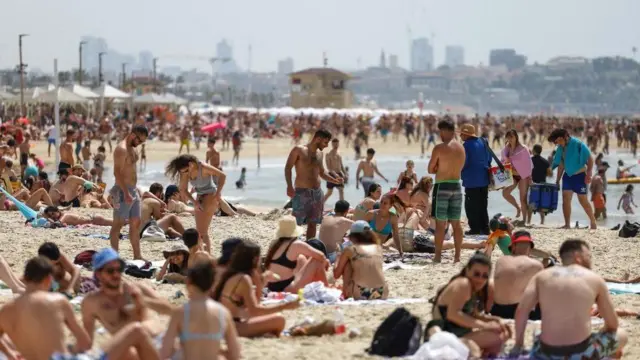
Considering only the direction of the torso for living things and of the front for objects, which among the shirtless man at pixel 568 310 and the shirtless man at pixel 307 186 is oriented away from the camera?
the shirtless man at pixel 568 310

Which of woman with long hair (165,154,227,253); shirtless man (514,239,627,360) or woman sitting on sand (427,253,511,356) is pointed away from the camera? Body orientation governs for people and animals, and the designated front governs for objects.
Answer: the shirtless man

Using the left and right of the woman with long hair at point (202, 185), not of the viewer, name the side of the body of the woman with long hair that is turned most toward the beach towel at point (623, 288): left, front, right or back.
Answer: left

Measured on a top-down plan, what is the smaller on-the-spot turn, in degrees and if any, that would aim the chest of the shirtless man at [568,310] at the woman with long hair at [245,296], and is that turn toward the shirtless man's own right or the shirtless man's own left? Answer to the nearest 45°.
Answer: approximately 90° to the shirtless man's own left

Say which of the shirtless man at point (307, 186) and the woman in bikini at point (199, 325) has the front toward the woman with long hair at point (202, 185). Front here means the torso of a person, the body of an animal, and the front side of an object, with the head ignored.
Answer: the woman in bikini

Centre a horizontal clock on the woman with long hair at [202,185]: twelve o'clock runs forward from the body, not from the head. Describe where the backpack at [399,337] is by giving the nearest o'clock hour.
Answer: The backpack is roughly at 10 o'clock from the woman with long hair.

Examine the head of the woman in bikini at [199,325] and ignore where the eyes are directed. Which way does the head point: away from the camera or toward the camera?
away from the camera

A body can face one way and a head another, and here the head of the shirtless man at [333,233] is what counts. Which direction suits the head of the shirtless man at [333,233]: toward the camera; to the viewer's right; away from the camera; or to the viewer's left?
away from the camera

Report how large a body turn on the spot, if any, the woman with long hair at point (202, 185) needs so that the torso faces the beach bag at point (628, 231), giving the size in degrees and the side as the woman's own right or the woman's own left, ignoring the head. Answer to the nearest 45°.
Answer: approximately 135° to the woman's own left

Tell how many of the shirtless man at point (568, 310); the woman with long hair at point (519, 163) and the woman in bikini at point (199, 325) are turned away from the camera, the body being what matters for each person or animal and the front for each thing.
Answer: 2

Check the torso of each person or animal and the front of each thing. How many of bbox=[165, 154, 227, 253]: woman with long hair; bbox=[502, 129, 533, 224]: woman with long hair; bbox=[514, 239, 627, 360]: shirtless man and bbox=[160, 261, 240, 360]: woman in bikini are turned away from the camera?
2

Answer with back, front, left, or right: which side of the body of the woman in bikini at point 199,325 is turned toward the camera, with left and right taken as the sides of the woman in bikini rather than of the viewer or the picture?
back

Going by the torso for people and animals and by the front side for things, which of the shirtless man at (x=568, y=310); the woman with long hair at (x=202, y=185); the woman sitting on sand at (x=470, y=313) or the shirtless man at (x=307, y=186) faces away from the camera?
the shirtless man at (x=568, y=310)

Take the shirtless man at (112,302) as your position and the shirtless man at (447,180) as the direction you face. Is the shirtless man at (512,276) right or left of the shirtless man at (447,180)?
right

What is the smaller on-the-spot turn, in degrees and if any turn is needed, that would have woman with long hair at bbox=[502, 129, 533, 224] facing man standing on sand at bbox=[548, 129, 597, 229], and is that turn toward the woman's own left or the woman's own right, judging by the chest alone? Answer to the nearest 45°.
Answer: approximately 90° to the woman's own left

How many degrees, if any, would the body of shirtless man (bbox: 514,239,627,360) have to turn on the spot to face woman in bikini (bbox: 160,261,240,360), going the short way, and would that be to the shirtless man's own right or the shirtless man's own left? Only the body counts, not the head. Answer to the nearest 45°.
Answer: approximately 135° to the shirtless man's own left
